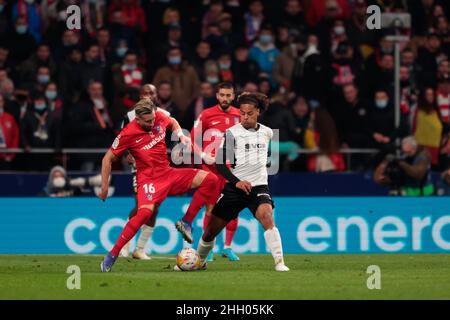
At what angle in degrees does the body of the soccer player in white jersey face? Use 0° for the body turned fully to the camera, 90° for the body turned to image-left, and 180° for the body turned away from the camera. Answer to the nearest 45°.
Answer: approximately 0°

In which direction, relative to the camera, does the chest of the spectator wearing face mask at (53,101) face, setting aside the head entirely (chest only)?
toward the camera

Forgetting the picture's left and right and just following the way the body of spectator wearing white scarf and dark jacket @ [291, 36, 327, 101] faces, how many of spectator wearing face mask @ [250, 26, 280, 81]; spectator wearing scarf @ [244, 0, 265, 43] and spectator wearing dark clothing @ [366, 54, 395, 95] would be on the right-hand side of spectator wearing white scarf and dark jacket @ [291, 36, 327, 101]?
2

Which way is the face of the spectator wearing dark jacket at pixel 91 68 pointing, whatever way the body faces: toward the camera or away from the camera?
toward the camera

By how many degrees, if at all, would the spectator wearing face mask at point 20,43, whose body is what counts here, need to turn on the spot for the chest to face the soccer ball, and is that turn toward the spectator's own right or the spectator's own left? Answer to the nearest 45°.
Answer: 0° — they already face it

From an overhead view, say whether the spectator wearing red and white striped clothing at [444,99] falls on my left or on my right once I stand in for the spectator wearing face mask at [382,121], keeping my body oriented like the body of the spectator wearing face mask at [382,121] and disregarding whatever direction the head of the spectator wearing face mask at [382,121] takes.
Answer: on my left

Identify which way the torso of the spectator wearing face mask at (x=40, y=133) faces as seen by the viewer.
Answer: toward the camera

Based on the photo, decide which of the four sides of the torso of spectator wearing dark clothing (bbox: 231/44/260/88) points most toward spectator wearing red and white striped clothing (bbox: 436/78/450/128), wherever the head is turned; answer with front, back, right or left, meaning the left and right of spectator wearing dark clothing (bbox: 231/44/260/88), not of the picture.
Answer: left

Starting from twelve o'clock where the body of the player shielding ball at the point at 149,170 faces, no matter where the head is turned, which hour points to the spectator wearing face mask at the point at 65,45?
The spectator wearing face mask is roughly at 7 o'clock from the player shielding ball.
